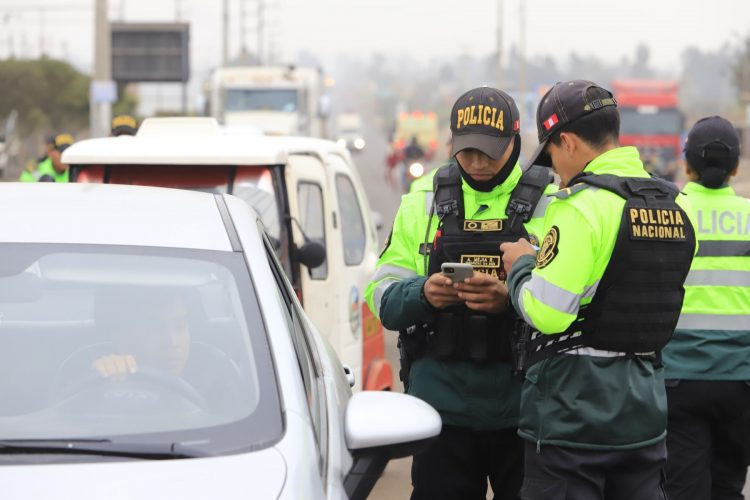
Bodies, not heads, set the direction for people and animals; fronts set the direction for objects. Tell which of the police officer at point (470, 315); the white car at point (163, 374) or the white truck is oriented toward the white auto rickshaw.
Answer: the white truck

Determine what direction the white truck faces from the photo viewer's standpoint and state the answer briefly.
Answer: facing the viewer

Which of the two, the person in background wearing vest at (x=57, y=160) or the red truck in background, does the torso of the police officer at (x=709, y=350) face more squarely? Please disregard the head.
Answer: the red truck in background

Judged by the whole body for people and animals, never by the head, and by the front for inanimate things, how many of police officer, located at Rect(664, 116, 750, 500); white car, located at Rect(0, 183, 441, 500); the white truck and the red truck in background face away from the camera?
1

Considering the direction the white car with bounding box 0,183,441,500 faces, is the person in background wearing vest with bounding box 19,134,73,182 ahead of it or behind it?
behind

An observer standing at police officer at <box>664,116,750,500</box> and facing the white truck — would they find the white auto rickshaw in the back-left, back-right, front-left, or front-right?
front-left

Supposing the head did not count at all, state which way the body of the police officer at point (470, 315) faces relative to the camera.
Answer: toward the camera

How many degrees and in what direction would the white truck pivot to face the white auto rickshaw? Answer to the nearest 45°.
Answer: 0° — it already faces it

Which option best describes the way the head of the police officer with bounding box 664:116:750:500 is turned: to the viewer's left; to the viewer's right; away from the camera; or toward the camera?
away from the camera

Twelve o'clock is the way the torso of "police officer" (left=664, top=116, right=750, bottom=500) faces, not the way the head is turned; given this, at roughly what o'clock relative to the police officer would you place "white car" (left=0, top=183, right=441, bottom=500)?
The white car is roughly at 7 o'clock from the police officer.

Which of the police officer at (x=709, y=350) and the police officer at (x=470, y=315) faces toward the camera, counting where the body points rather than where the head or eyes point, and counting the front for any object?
the police officer at (x=470, y=315)

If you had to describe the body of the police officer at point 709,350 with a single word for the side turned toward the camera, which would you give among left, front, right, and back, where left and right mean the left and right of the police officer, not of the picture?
back

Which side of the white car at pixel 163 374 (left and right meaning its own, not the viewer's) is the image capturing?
front

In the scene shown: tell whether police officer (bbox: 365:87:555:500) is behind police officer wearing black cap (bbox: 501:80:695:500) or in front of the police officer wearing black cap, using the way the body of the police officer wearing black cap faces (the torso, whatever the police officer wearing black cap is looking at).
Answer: in front

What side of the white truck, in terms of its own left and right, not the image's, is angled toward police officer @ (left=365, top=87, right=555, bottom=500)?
front

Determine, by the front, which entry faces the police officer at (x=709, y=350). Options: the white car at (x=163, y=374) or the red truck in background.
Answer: the red truck in background
